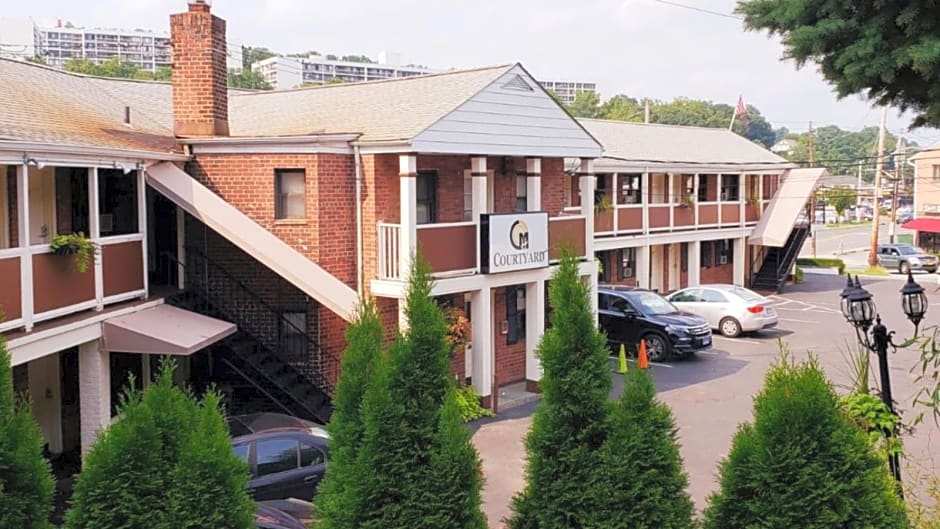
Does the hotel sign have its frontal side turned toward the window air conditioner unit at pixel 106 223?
no

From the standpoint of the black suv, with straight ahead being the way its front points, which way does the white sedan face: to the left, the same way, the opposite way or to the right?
the opposite way

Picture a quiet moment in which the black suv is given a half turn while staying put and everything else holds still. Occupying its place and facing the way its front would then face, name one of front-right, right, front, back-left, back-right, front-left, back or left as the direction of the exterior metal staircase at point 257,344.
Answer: left

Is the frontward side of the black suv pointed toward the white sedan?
no

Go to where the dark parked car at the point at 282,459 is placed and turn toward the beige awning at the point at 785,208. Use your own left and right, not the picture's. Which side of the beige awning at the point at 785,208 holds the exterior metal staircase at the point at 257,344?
left

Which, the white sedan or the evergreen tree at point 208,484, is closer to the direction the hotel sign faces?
the evergreen tree

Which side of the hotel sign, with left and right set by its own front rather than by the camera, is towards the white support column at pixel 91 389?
right

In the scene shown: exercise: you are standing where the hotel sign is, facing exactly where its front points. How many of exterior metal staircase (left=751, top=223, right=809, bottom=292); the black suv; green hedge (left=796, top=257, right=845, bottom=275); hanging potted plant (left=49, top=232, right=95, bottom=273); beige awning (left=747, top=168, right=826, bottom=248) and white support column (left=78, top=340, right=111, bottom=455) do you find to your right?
2

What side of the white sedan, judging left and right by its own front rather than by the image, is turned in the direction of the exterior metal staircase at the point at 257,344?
left

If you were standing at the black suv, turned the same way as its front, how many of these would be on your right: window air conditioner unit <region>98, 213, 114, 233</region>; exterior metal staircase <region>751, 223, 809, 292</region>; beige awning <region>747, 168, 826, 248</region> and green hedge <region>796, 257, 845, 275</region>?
1

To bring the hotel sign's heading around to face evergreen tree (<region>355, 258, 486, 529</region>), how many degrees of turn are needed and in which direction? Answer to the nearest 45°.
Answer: approximately 45° to its right

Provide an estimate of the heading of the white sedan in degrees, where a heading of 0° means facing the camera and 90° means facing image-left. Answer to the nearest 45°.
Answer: approximately 135°

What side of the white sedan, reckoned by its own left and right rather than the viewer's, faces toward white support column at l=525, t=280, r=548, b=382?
left

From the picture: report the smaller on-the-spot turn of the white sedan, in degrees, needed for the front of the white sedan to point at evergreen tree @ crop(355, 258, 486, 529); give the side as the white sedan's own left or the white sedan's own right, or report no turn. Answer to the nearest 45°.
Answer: approximately 135° to the white sedan's own left

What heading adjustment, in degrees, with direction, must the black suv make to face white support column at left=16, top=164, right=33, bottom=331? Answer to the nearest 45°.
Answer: approximately 90° to its right

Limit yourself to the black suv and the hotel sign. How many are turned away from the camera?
0

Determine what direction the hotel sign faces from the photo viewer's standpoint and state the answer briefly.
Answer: facing the viewer and to the right of the viewer

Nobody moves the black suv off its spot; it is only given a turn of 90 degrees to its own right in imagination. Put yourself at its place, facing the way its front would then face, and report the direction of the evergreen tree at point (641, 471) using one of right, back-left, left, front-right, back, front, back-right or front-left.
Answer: front-left

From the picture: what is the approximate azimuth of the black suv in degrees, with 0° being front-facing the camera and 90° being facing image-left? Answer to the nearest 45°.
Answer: approximately 315°
